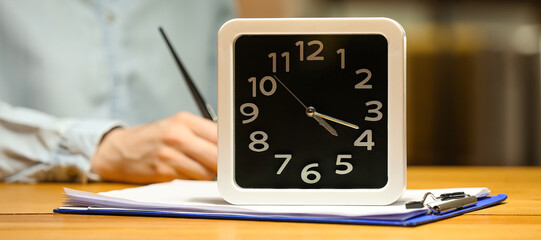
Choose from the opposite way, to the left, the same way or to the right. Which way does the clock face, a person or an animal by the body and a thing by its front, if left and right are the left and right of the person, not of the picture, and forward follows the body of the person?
the same way

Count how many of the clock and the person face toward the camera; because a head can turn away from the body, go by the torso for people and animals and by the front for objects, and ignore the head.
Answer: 2

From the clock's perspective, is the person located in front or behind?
behind

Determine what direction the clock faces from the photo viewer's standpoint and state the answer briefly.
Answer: facing the viewer

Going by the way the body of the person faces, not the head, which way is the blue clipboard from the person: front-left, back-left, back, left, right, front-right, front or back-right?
front

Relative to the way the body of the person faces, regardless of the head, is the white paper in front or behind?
in front

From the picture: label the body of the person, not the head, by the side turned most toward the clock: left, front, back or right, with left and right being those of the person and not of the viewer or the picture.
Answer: front

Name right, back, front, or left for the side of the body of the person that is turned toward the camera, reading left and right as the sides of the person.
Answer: front
